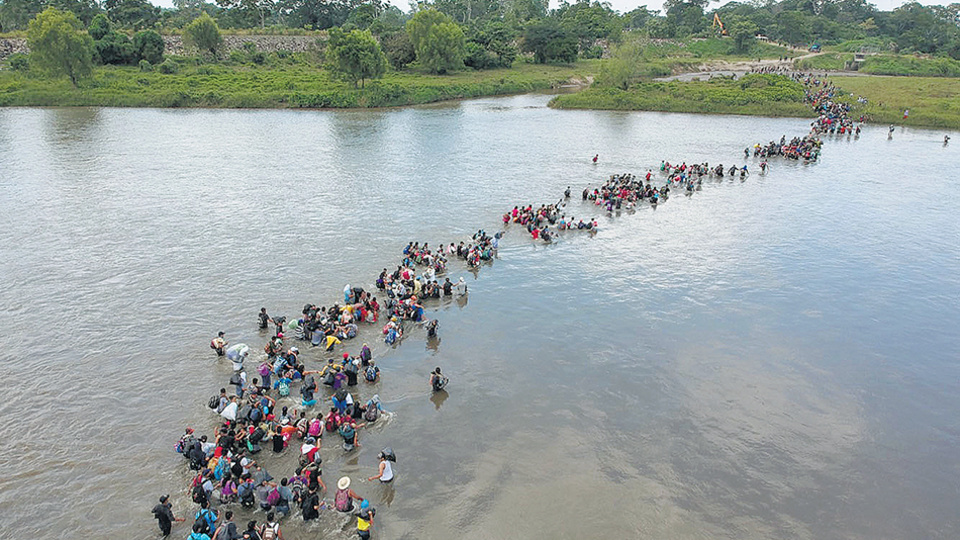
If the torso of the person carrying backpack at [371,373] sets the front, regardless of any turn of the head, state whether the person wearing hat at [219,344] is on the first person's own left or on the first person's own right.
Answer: on the first person's own left

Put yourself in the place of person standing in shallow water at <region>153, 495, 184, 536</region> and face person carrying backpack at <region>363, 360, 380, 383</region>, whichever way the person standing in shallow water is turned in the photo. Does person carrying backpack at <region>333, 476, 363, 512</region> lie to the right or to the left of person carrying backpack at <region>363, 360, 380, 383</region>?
right

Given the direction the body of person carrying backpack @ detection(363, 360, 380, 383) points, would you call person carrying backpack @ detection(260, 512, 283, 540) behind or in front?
behind

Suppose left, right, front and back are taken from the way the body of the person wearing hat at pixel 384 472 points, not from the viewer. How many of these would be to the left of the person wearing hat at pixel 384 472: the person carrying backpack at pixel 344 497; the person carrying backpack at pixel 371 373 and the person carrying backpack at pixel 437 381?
1

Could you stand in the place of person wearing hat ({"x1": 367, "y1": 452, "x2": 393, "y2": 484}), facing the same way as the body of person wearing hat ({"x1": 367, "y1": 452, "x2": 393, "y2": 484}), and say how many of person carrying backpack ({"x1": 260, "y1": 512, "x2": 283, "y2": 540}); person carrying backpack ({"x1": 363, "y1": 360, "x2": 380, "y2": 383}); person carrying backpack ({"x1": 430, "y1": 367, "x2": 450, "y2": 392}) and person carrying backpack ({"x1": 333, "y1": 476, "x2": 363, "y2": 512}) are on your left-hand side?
2

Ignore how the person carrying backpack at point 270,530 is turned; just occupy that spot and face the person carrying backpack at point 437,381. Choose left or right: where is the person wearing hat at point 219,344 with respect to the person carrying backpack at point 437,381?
left

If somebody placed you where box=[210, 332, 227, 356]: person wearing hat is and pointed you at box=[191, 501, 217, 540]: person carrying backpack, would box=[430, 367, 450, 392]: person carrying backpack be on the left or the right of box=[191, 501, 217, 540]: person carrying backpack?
left

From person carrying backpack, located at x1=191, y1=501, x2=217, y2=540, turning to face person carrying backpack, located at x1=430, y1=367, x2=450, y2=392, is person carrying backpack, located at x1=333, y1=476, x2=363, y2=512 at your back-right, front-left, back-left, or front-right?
front-right

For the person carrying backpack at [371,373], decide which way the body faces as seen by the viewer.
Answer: away from the camera

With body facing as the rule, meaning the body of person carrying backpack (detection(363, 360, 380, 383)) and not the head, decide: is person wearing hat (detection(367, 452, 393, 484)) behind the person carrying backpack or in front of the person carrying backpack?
behind

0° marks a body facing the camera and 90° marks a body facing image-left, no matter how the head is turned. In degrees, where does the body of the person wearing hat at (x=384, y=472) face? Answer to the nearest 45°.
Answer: approximately 135°

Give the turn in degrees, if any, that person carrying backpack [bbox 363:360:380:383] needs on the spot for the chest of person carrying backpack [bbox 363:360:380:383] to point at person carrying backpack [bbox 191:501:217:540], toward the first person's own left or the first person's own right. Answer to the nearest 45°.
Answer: approximately 135° to the first person's own left

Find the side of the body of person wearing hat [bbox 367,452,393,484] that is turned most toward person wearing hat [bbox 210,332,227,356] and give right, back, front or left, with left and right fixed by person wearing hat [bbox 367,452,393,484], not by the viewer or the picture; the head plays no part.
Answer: front

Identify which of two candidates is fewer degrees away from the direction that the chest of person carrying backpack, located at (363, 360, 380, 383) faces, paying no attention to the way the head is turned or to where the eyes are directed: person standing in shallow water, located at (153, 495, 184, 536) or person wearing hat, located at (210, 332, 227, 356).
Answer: the person wearing hat

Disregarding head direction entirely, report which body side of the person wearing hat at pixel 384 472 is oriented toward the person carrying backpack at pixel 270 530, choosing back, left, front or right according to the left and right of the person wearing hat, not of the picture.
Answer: left

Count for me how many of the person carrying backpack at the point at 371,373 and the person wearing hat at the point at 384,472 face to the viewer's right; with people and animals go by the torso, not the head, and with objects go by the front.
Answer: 0
